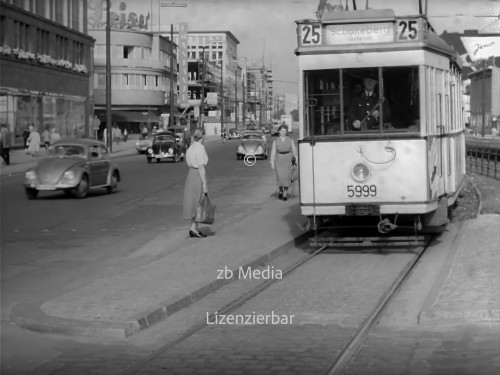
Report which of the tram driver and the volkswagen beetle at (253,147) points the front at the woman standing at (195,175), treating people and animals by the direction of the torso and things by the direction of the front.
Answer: the volkswagen beetle

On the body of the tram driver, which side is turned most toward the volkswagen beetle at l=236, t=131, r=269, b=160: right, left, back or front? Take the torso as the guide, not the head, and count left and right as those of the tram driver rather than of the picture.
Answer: back

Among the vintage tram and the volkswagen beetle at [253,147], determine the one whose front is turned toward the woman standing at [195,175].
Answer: the volkswagen beetle

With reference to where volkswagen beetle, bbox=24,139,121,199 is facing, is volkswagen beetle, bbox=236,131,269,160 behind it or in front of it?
behind

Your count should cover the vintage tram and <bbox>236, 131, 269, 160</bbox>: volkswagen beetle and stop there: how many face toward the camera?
2

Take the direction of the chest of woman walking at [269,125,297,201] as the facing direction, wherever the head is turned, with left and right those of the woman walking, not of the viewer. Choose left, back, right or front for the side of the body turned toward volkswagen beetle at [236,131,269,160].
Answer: back

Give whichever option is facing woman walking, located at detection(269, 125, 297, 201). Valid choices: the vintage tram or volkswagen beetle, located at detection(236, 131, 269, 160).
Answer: the volkswagen beetle
